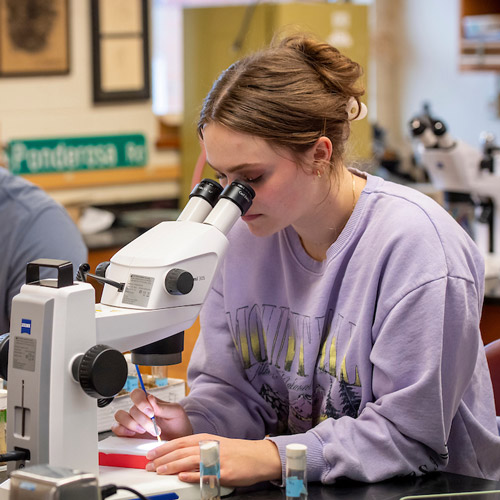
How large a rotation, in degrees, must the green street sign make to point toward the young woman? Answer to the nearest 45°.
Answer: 0° — it already faces them

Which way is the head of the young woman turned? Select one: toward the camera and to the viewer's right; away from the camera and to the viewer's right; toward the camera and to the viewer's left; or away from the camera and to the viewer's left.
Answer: toward the camera and to the viewer's left

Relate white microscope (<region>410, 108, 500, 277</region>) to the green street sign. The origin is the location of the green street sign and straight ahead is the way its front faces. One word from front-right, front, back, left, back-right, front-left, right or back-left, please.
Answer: front-left

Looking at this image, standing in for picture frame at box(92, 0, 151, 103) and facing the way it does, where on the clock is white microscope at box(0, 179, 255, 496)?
The white microscope is roughly at 12 o'clock from the picture frame.

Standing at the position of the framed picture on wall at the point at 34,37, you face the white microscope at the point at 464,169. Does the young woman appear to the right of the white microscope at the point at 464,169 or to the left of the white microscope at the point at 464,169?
right

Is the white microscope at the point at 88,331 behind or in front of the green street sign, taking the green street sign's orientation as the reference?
in front

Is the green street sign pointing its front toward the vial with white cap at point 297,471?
yes

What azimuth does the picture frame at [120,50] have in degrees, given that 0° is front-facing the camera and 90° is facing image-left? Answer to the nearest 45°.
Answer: approximately 0°

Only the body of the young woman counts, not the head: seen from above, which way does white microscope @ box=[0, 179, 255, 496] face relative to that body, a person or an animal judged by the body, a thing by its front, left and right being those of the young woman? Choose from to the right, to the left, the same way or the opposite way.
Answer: the opposite way

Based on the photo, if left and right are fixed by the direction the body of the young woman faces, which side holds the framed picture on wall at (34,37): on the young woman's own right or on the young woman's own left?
on the young woman's own right

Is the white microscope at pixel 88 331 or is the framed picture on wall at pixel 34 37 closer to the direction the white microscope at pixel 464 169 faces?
the white microscope

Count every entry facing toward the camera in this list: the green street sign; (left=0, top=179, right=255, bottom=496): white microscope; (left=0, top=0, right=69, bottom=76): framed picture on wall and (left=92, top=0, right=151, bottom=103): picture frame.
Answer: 3
